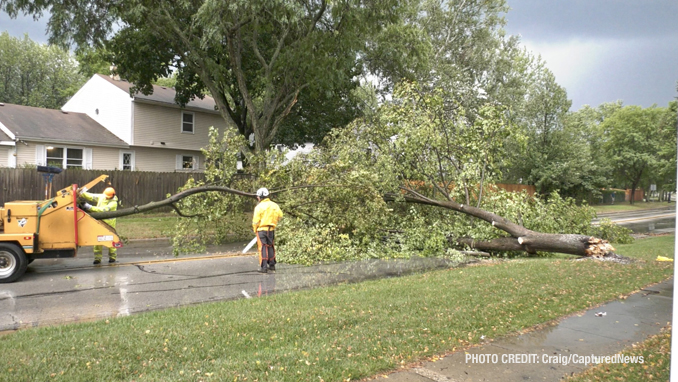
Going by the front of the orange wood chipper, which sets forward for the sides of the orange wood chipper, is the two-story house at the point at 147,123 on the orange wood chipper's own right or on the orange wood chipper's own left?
on the orange wood chipper's own right

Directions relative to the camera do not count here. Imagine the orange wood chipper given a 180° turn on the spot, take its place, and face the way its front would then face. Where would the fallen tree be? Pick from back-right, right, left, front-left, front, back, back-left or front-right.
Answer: front

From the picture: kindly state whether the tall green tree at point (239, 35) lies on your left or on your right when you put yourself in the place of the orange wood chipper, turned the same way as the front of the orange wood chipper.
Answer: on your right

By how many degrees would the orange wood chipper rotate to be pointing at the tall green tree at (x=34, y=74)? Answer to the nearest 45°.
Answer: approximately 90° to its right

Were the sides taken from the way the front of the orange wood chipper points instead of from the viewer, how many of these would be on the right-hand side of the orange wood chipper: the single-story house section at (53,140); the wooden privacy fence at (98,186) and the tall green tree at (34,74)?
3

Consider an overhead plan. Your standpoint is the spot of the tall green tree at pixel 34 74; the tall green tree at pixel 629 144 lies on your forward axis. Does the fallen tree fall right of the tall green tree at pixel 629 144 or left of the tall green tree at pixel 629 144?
right

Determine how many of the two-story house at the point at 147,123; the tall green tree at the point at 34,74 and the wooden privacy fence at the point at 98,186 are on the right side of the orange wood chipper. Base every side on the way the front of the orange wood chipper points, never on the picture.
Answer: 3

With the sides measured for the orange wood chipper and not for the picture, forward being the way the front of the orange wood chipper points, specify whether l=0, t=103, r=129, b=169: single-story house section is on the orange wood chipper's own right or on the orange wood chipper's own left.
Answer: on the orange wood chipper's own right

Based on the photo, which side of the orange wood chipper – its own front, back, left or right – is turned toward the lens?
left

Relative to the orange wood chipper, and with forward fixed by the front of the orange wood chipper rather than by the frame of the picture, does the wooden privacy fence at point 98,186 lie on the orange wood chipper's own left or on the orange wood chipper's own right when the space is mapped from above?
on the orange wood chipper's own right

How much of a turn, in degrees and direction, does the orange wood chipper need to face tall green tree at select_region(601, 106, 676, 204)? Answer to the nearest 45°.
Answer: approximately 180°

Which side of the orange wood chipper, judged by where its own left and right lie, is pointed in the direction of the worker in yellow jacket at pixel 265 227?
back
